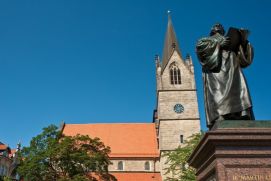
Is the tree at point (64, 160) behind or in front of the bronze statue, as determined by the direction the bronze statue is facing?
behind
